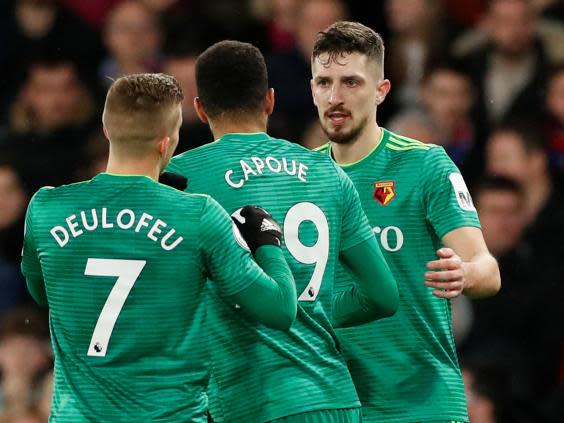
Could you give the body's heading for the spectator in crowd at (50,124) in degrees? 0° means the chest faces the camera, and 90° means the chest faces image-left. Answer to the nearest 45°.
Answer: approximately 0°

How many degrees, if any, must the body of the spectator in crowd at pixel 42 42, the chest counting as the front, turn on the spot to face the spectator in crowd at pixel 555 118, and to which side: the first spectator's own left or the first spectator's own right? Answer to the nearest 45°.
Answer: approximately 45° to the first spectator's own left

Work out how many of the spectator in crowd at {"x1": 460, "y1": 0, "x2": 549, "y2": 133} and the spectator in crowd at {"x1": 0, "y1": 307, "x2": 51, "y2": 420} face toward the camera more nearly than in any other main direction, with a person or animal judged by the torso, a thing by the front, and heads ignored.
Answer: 2

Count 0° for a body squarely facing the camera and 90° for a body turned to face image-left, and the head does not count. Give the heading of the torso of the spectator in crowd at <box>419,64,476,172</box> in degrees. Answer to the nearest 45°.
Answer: approximately 45°
